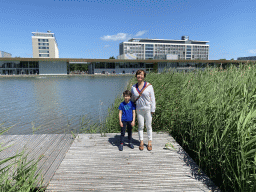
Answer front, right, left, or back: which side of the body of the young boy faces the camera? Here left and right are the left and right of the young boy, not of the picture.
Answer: front

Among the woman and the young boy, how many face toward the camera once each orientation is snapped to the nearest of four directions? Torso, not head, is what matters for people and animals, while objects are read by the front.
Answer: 2

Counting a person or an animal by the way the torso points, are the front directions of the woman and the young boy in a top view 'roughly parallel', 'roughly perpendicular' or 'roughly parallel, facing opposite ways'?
roughly parallel

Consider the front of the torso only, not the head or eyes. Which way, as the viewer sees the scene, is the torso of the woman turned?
toward the camera
